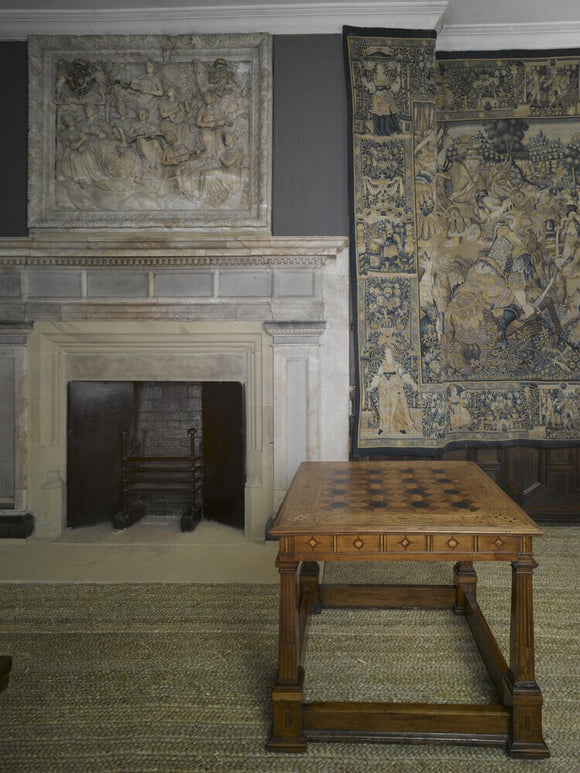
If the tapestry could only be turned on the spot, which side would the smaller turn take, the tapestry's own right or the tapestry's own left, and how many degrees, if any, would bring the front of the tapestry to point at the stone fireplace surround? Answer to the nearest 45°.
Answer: approximately 45° to the tapestry's own right

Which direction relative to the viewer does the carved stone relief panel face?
toward the camera

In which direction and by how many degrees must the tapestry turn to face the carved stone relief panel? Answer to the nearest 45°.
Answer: approximately 45° to its right

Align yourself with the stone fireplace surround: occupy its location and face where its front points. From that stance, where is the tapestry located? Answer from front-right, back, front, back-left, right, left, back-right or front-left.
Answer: left

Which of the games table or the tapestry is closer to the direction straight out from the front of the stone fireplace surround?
the games table

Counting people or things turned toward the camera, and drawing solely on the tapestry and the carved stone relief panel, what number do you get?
2

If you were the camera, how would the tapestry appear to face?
facing the viewer

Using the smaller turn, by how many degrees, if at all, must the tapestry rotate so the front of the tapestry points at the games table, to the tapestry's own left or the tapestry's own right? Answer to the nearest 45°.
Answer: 0° — it already faces it

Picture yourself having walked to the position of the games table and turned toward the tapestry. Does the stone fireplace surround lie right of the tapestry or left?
left

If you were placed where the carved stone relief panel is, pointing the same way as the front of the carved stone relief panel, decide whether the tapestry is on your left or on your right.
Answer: on your left
